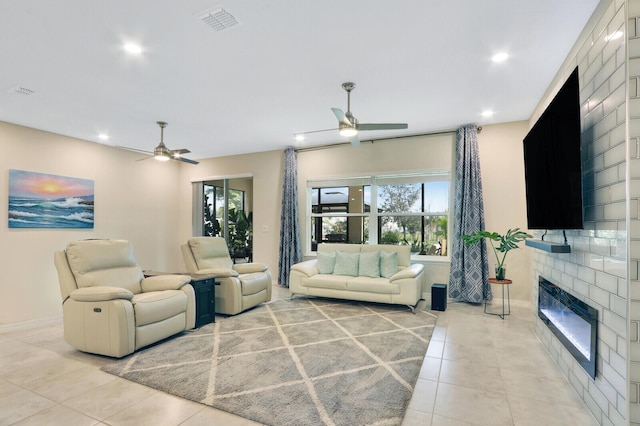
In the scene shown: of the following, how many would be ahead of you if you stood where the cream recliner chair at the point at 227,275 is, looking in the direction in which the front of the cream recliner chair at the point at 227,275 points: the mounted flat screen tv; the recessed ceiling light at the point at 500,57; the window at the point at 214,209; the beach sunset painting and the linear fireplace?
3

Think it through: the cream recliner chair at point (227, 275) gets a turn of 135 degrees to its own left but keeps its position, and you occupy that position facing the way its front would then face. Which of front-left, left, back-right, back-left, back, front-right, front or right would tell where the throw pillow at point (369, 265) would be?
right

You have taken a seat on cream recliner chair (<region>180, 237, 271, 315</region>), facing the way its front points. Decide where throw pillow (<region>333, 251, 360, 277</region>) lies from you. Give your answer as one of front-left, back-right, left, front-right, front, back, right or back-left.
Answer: front-left

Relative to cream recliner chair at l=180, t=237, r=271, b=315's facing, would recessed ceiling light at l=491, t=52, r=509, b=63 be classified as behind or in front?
in front

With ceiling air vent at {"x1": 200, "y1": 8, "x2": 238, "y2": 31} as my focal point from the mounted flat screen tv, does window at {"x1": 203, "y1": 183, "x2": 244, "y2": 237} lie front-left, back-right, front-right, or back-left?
front-right

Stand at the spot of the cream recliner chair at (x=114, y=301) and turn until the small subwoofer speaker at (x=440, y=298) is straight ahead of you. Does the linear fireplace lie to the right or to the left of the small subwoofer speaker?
right

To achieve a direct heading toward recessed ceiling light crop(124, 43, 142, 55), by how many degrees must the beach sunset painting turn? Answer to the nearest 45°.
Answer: approximately 45° to its right

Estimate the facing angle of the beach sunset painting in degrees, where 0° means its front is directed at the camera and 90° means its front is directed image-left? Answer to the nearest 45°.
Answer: approximately 315°

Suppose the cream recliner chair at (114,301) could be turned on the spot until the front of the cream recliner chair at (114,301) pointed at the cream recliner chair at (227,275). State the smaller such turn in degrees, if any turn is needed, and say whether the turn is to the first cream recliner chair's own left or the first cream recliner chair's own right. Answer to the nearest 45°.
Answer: approximately 90° to the first cream recliner chair's own left

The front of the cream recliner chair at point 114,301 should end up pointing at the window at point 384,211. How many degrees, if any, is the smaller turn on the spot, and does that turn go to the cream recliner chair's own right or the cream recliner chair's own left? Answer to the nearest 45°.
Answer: approximately 45° to the cream recliner chair's own left

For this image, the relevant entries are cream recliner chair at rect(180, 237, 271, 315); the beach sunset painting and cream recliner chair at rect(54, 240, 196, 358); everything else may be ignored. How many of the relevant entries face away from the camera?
0

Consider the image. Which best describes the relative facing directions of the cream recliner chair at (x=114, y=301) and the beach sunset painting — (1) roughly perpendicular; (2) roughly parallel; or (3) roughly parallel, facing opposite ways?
roughly parallel

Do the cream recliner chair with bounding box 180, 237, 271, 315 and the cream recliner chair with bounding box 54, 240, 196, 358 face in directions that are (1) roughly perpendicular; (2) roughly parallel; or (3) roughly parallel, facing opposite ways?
roughly parallel

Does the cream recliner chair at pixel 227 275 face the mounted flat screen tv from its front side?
yes

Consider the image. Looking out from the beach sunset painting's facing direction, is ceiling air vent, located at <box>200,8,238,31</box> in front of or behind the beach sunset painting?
in front

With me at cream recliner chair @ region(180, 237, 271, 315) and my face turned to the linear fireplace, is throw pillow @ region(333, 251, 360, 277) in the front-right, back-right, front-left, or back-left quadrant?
front-left

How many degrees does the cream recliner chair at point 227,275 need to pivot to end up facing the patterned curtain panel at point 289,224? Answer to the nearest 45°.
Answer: approximately 90° to its left

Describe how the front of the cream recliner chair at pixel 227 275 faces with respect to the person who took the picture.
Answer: facing the viewer and to the right of the viewer

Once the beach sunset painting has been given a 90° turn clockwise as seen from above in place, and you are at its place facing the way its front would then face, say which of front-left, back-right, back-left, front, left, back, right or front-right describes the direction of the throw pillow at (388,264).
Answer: left

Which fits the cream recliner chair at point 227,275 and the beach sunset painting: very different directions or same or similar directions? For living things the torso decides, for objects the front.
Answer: same or similar directions

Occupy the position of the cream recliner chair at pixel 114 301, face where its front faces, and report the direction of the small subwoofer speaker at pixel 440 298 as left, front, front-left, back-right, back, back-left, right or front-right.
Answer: front-left
